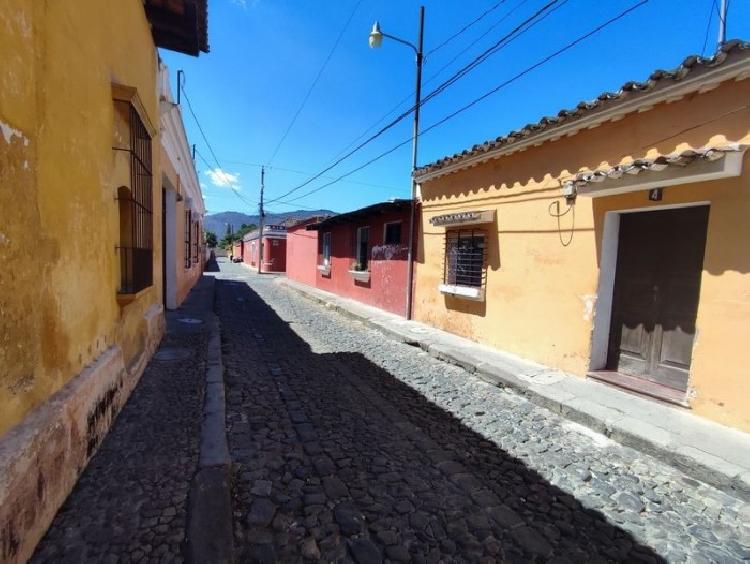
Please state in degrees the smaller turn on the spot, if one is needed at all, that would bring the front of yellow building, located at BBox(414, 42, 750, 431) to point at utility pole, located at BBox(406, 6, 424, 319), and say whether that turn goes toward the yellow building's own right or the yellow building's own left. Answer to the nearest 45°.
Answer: approximately 90° to the yellow building's own right

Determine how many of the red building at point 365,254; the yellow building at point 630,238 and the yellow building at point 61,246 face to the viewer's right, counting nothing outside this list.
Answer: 1

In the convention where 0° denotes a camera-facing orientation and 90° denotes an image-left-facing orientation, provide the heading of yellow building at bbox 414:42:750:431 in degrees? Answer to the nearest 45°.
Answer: approximately 45°

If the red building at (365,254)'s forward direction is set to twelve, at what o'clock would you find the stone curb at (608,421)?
The stone curb is roughly at 10 o'clock from the red building.

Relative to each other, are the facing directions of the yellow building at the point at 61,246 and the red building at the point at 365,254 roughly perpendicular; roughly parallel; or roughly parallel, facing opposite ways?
roughly parallel, facing opposite ways

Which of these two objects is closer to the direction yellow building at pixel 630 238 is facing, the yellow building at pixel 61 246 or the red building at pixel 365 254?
the yellow building

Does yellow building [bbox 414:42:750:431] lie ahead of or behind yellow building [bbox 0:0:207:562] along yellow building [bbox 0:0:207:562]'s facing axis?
ahead

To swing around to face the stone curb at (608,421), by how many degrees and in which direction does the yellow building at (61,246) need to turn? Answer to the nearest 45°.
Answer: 0° — it already faces it

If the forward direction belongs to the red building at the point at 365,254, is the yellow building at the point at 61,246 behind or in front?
in front

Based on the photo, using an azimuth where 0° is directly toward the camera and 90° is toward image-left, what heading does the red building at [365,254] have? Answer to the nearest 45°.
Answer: approximately 45°

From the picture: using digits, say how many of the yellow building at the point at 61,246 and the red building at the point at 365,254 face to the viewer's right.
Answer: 1

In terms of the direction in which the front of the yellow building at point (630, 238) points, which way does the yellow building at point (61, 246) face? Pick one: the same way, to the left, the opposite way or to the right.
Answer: the opposite way

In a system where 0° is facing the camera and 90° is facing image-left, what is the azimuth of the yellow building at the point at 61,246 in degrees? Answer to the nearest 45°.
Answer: approximately 270°

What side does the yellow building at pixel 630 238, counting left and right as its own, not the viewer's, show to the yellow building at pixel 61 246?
front

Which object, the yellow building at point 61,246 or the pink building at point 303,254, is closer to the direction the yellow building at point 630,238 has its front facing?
the yellow building

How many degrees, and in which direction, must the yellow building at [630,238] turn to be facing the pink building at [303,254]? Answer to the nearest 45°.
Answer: approximately 90° to its right
